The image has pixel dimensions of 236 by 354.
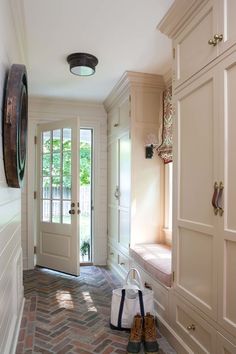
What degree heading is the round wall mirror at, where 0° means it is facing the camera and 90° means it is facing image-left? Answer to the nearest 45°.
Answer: approximately 270°

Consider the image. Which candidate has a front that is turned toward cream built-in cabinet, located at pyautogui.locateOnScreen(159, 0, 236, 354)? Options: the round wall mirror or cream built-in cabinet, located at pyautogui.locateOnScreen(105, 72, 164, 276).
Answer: the round wall mirror

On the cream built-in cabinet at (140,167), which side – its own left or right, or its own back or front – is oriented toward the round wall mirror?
left

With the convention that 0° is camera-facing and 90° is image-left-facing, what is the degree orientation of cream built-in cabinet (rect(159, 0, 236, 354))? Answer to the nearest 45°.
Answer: approximately 45°

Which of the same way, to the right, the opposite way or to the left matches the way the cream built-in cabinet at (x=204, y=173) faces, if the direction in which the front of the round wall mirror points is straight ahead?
the opposite way

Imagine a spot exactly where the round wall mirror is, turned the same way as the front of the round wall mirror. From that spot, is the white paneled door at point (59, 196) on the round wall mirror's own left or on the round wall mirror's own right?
on the round wall mirror's own left

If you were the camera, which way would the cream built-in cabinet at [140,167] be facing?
facing to the left of the viewer

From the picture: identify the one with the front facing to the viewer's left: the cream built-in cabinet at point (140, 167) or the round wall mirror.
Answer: the cream built-in cabinet

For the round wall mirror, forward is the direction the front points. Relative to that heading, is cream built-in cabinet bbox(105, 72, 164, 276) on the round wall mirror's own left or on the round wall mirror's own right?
on the round wall mirror's own left
